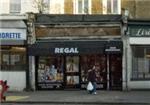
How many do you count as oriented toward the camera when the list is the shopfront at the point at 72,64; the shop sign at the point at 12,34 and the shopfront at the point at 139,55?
3

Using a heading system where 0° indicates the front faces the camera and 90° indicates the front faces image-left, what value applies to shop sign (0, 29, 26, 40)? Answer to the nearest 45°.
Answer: approximately 0°

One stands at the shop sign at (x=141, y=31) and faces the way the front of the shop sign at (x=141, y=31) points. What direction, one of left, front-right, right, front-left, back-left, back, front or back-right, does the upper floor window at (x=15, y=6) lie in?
right

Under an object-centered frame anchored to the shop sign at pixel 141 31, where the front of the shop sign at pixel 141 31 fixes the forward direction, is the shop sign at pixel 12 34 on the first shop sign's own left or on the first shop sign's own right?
on the first shop sign's own right

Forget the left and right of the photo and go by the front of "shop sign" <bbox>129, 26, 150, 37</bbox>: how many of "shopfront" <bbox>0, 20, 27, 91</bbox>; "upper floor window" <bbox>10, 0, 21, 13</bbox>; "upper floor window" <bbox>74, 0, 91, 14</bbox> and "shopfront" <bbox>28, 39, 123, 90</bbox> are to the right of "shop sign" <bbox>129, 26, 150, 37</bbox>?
4

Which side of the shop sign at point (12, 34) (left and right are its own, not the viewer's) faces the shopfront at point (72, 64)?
left

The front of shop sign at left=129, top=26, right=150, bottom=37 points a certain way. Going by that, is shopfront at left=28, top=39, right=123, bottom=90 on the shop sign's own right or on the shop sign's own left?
on the shop sign's own right

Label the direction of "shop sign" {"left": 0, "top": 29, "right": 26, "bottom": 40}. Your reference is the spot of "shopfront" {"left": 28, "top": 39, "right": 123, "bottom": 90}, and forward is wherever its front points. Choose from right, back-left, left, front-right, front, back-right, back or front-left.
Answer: right

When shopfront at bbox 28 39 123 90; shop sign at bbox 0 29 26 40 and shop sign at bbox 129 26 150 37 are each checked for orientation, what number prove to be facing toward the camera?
3

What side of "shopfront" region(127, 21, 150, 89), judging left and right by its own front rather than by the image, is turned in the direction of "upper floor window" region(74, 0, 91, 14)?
right

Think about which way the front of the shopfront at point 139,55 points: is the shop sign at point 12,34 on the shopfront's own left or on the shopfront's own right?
on the shopfront's own right

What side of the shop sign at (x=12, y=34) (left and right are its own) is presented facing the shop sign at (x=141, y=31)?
left

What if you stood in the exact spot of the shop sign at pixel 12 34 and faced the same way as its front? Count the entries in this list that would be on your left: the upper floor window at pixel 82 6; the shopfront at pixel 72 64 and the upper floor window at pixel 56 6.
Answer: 3

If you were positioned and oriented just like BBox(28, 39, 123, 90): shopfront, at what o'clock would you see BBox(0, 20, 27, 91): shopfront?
BBox(0, 20, 27, 91): shopfront is roughly at 3 o'clock from BBox(28, 39, 123, 90): shopfront.

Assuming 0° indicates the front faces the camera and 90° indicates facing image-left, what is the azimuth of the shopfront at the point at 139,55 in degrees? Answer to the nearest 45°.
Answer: approximately 0°
